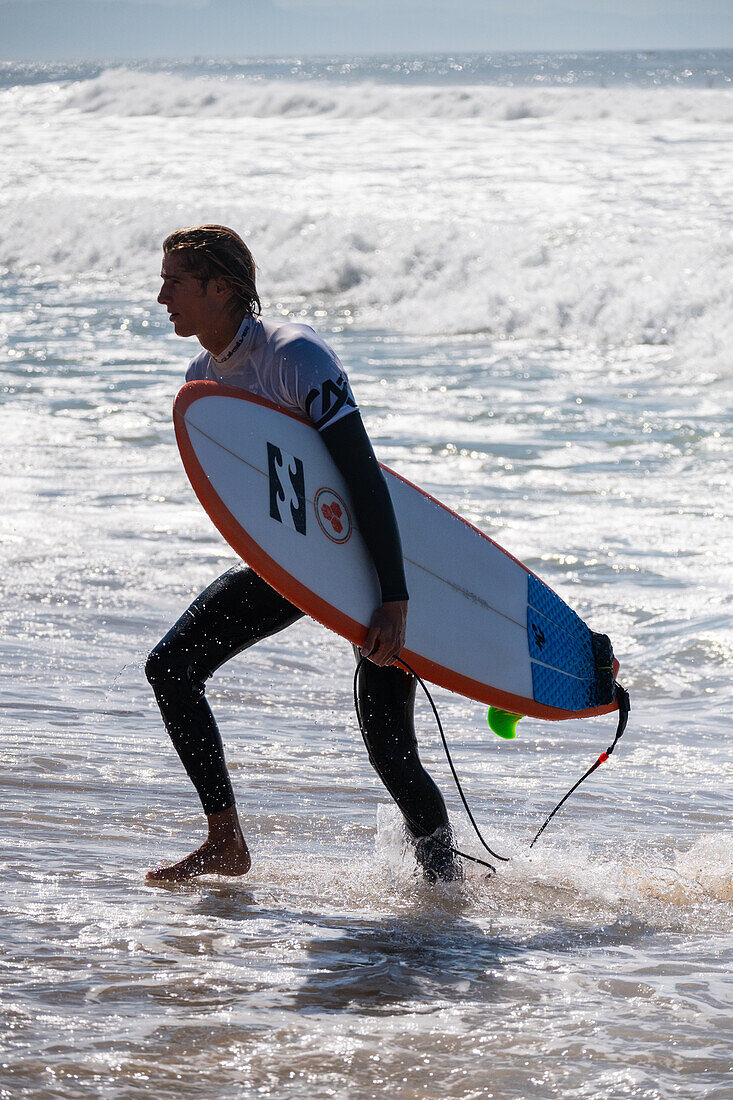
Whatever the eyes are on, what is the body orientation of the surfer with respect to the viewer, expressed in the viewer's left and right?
facing to the left of the viewer
